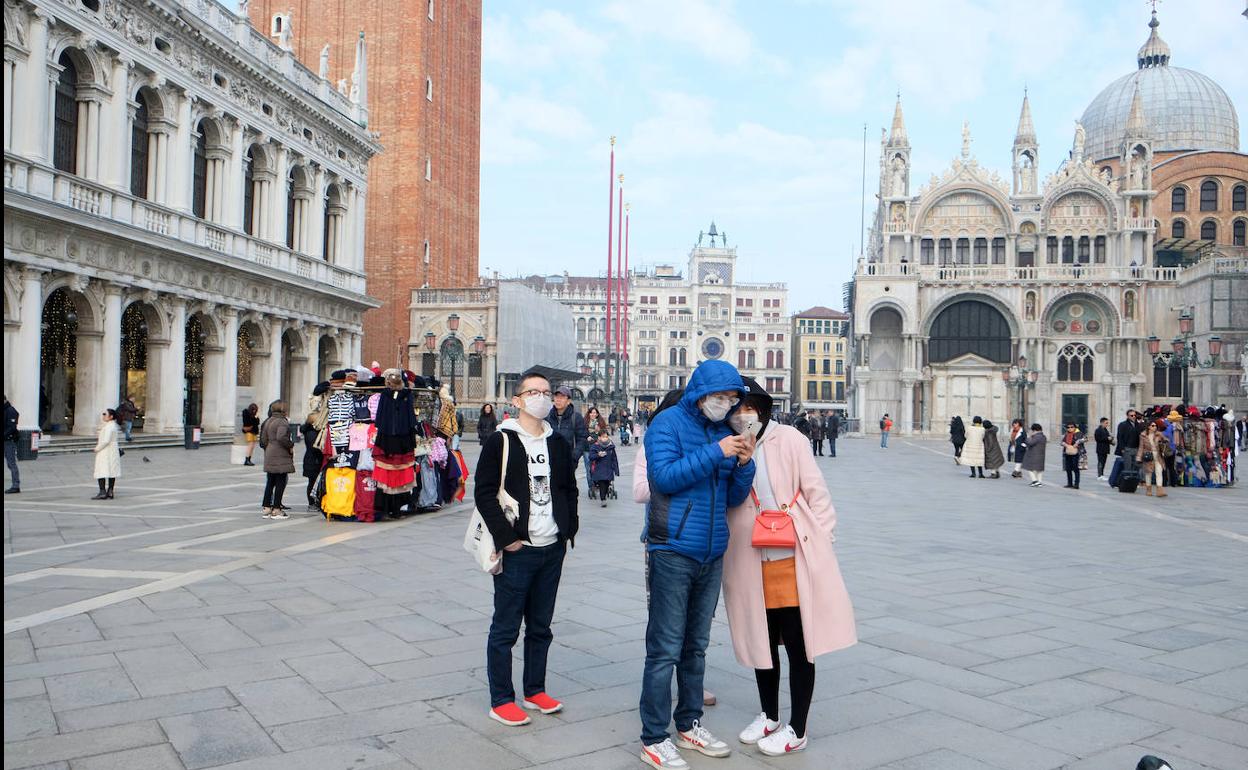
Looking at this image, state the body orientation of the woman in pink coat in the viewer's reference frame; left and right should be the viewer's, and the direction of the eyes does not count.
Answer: facing the viewer and to the left of the viewer

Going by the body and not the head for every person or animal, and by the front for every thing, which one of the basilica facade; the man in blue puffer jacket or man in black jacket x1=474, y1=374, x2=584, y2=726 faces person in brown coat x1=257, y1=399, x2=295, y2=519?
the basilica facade

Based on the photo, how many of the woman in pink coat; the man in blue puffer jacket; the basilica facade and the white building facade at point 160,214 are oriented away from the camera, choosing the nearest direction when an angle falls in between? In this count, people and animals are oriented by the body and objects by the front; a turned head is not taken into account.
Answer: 0

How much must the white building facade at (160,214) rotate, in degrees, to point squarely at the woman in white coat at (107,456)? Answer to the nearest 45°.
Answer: approximately 45° to its right

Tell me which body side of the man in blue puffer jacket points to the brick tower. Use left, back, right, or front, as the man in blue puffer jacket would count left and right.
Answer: back

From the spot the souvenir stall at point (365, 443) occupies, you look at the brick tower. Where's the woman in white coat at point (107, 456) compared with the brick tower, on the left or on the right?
left

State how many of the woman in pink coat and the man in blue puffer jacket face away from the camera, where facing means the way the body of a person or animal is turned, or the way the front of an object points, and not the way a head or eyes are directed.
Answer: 0

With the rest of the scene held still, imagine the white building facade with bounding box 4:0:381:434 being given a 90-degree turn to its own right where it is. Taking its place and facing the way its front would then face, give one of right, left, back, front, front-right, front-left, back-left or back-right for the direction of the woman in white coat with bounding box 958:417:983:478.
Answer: left

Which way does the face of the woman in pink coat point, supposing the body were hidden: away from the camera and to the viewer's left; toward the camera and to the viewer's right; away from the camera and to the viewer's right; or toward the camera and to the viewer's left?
toward the camera and to the viewer's left

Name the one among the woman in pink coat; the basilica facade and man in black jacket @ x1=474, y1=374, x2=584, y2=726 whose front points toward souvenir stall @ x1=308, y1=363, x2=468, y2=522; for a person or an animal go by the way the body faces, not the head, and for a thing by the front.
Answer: the basilica facade

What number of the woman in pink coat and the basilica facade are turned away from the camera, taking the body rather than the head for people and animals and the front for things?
0

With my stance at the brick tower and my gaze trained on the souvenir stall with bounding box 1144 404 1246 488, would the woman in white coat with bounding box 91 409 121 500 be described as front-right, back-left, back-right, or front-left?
front-right

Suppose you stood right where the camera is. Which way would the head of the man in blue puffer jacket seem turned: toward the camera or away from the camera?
toward the camera

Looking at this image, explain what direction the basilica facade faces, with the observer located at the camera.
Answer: facing the viewer

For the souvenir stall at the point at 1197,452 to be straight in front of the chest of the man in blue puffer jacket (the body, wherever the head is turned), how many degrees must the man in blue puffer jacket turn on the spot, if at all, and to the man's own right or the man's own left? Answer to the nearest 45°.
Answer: approximately 90° to the man's own left

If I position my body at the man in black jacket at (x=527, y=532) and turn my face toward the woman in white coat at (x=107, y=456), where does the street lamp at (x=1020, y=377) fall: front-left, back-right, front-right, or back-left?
front-right

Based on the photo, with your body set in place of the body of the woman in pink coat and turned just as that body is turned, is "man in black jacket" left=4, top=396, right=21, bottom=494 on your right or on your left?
on your right

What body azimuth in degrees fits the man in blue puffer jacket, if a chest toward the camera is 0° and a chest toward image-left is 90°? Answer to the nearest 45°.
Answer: approximately 315°
